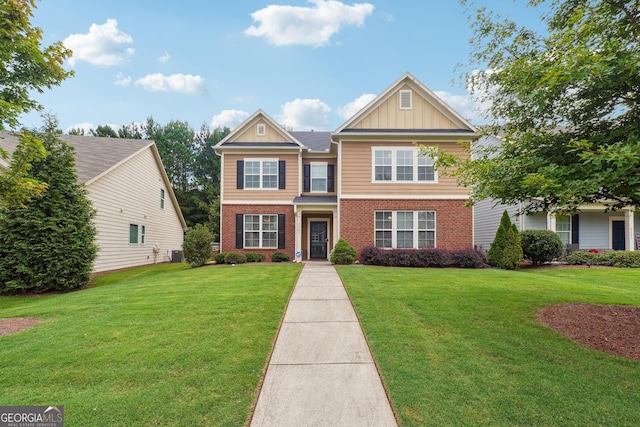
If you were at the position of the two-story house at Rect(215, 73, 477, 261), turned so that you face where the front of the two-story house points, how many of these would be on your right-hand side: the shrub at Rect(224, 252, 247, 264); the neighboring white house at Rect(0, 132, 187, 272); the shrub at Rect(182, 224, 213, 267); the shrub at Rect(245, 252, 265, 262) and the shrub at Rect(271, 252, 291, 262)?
5

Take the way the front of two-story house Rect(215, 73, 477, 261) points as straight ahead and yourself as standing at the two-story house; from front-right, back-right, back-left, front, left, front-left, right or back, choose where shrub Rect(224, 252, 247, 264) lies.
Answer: right

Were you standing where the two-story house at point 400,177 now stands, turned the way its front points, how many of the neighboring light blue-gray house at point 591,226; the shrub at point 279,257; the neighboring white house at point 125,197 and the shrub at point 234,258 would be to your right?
3

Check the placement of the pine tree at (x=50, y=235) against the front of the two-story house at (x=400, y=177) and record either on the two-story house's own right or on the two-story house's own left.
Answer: on the two-story house's own right

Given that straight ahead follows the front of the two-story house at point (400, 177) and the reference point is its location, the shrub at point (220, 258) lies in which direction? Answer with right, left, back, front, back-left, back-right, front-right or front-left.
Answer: right

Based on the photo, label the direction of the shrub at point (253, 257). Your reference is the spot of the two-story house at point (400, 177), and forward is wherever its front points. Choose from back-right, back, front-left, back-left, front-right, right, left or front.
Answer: right

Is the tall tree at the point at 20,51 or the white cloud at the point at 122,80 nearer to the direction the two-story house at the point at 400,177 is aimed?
the tall tree

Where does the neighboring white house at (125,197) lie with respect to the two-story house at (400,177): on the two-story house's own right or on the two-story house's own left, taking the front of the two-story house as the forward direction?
on the two-story house's own right

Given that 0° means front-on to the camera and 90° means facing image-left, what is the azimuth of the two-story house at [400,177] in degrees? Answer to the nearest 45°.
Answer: approximately 0°

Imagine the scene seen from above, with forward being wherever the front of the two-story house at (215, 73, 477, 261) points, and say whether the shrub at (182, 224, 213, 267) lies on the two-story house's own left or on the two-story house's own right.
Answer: on the two-story house's own right

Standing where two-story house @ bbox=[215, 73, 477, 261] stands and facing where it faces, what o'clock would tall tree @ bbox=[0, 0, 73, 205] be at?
The tall tree is roughly at 1 o'clock from the two-story house.
